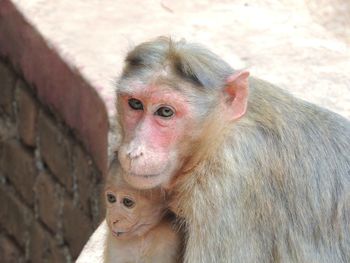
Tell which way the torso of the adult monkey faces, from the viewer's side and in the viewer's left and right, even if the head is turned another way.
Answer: facing the viewer and to the left of the viewer
